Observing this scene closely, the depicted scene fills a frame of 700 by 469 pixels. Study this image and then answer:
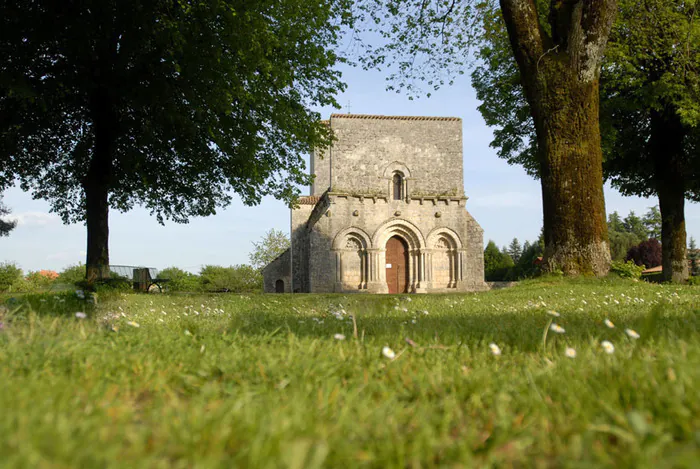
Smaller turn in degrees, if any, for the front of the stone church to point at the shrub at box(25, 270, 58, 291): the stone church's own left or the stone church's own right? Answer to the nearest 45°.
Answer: approximately 90° to the stone church's own right

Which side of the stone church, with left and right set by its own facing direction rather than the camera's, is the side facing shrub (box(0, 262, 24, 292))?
right

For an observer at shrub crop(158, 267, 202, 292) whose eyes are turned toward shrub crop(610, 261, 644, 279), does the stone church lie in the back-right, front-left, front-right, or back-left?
front-left

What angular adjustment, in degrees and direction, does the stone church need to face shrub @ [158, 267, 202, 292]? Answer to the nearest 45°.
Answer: approximately 135° to its right

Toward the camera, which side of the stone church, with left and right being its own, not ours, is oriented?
front
